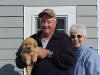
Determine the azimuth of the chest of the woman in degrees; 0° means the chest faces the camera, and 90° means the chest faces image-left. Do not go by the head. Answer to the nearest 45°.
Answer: approximately 45°

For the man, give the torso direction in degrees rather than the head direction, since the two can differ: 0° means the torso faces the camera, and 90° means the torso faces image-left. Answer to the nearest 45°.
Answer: approximately 45°
